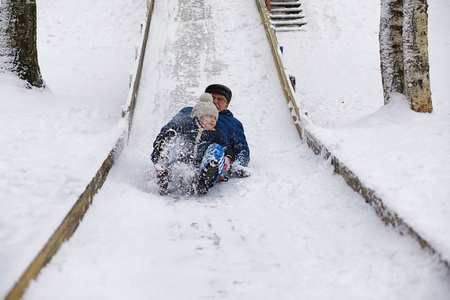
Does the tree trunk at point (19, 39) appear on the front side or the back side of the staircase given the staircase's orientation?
on the front side

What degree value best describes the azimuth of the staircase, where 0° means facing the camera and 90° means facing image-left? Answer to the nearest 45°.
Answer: approximately 0°

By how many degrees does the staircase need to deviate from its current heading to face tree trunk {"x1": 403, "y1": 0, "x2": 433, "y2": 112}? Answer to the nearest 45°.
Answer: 0° — it already faces it

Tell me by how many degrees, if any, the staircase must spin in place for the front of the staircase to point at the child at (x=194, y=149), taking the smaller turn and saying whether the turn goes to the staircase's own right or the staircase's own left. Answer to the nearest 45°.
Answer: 0° — it already faces them

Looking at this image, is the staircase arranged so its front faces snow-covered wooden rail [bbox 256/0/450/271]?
yes

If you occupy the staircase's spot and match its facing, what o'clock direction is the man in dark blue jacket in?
The man in dark blue jacket is roughly at 12 o'clock from the staircase.

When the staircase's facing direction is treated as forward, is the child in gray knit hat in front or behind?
in front

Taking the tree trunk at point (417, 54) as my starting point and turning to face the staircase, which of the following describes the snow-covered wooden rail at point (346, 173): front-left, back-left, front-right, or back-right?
back-left
